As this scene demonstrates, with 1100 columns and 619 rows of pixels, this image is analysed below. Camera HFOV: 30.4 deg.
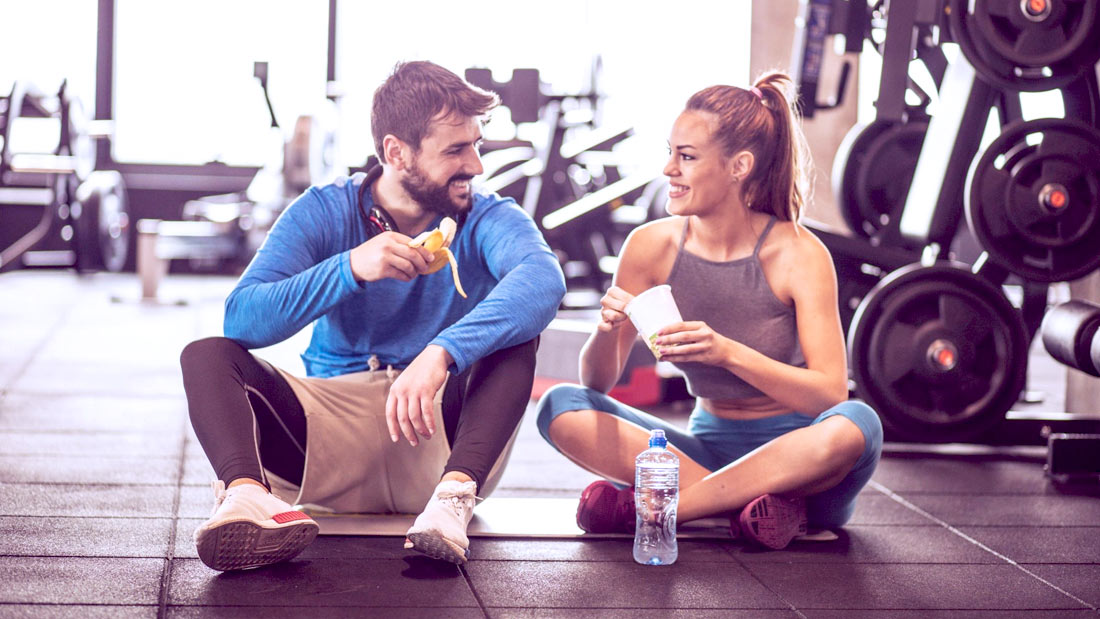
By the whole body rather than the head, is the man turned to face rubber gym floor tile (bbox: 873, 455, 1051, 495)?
no

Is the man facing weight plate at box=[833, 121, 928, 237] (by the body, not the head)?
no

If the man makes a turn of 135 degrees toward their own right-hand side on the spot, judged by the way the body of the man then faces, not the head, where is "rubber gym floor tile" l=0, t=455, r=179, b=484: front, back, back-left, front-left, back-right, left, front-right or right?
front

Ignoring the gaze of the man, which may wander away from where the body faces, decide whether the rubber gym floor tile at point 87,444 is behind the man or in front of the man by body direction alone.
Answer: behind

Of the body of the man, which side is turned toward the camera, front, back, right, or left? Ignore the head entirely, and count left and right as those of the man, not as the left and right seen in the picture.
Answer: front

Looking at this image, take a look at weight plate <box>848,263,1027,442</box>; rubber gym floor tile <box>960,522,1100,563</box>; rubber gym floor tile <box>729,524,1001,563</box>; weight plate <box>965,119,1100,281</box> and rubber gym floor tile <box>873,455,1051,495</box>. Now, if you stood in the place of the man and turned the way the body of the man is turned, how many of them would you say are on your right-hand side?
0

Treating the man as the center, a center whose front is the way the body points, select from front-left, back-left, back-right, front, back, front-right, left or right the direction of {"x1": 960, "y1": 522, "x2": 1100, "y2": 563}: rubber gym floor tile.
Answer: left

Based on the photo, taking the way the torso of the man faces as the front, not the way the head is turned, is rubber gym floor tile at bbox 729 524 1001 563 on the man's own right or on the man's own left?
on the man's own left

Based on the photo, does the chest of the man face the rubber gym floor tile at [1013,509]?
no

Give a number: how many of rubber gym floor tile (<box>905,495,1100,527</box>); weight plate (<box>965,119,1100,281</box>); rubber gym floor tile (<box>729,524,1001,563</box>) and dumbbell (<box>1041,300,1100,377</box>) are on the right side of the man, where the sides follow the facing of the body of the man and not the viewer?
0

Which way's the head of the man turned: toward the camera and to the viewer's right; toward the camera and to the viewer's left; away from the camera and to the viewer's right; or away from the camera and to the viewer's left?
toward the camera and to the viewer's right
